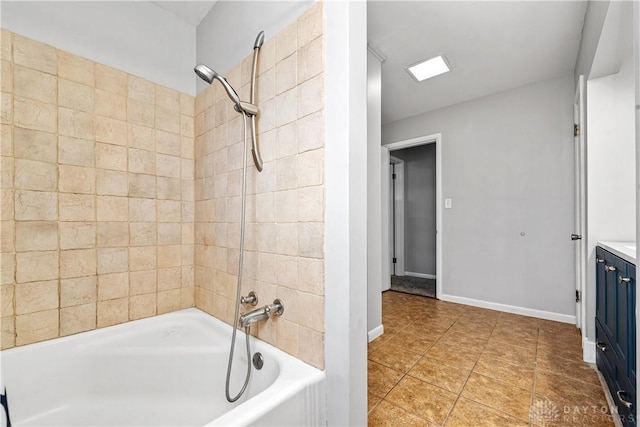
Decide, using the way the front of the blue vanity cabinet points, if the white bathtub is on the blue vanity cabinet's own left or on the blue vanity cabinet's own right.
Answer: on the blue vanity cabinet's own left

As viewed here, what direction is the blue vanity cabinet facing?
to the viewer's left

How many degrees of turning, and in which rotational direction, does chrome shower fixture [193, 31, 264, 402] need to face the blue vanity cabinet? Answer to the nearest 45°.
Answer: approximately 135° to its left

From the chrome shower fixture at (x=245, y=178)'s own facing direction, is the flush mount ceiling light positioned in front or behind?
behind

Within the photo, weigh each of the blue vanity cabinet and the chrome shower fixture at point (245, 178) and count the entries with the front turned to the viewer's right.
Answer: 0

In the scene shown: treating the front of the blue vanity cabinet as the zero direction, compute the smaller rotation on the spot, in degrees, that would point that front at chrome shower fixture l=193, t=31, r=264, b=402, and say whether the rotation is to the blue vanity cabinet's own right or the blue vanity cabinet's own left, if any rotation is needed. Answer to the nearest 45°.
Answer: approximately 45° to the blue vanity cabinet's own left

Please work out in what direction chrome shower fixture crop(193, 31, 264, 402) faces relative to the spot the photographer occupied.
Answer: facing the viewer and to the left of the viewer
